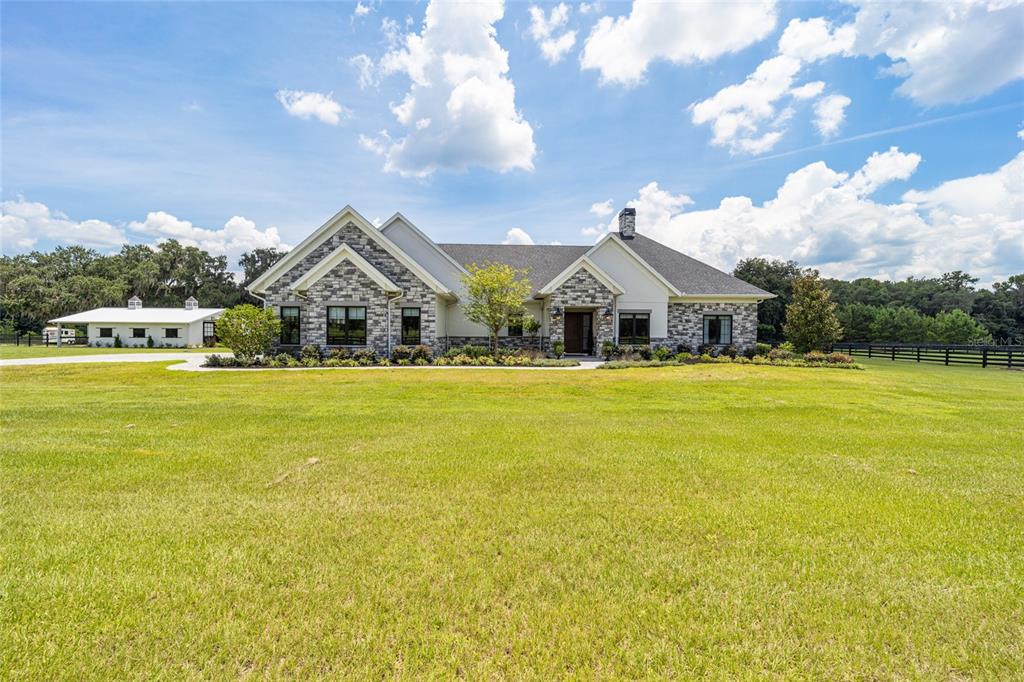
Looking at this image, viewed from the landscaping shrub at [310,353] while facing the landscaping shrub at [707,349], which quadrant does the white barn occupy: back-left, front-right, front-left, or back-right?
back-left

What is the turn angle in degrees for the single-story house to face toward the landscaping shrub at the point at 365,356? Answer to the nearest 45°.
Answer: approximately 45° to its right

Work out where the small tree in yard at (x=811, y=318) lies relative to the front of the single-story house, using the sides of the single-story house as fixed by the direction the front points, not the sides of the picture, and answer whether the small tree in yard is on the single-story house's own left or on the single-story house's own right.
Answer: on the single-story house's own left

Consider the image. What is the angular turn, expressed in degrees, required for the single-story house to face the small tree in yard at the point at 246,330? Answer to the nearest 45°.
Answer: approximately 45° to its right

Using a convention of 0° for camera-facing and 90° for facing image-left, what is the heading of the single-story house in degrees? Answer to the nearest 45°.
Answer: approximately 0°

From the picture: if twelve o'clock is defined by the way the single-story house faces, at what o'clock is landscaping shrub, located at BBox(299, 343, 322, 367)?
The landscaping shrub is roughly at 2 o'clock from the single-story house.

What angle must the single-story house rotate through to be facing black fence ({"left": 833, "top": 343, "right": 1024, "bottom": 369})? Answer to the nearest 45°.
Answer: approximately 90° to its left

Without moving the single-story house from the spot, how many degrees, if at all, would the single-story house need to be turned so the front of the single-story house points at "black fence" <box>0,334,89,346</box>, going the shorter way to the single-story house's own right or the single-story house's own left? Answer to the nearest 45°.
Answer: approximately 135° to the single-story house's own right

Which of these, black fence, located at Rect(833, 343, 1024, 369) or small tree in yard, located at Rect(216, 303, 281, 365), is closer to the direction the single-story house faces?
the small tree in yard
